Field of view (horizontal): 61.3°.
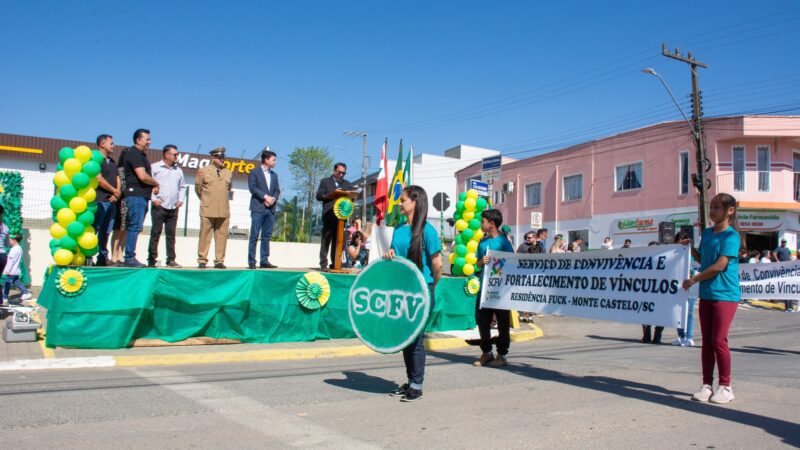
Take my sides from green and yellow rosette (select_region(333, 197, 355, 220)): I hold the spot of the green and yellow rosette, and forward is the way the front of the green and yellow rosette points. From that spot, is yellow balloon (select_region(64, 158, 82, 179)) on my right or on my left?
on my right

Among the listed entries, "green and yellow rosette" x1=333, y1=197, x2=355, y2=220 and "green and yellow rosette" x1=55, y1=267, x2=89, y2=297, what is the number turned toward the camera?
2

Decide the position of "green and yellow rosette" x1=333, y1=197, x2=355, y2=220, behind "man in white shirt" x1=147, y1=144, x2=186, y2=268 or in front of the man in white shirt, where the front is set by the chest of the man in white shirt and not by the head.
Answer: in front

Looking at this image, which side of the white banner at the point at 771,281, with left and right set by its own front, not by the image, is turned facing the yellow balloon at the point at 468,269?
right

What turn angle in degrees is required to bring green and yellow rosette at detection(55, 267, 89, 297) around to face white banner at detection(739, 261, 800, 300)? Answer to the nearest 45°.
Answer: approximately 90° to its left

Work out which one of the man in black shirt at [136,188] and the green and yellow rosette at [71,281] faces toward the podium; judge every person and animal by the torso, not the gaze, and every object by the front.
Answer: the man in black shirt

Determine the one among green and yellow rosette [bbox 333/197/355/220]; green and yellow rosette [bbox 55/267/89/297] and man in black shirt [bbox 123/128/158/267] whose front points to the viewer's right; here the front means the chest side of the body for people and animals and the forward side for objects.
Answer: the man in black shirt

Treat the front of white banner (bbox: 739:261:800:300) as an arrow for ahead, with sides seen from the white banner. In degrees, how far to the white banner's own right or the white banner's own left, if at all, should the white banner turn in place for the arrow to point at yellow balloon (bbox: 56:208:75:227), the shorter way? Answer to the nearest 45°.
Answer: approximately 45° to the white banner's own right

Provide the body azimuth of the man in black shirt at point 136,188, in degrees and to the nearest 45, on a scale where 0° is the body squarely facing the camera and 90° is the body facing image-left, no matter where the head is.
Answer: approximately 270°

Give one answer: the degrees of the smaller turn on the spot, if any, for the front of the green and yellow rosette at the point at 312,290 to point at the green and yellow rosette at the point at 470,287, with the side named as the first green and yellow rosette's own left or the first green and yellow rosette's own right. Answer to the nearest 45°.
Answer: approximately 135° to the first green and yellow rosette's own left
